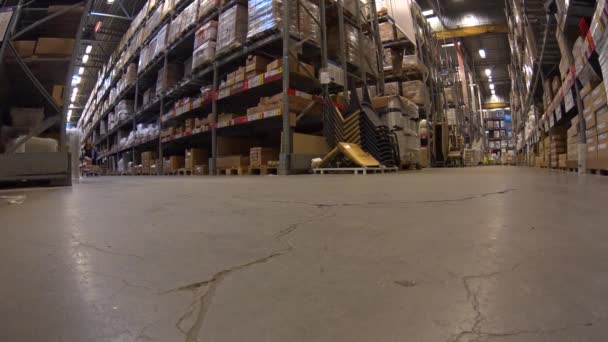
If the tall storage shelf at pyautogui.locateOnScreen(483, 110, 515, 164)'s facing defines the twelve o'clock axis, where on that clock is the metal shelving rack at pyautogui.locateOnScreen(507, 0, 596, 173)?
The metal shelving rack is roughly at 12 o'clock from the tall storage shelf.

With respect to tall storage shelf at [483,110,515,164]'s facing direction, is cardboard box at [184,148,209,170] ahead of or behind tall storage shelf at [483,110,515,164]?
ahead

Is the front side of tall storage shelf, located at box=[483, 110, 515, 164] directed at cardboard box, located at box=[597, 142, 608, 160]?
yes

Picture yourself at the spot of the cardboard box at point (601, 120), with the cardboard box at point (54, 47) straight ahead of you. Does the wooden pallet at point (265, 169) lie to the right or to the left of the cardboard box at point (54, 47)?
right

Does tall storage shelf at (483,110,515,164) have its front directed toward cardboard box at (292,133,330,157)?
yes

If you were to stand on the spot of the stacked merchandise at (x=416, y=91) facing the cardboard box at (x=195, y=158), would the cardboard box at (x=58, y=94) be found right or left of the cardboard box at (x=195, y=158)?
left

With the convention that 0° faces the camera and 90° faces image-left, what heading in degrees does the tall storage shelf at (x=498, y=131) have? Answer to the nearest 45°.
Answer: approximately 0°

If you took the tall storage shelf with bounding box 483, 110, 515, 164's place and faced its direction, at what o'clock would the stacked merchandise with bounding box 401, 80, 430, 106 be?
The stacked merchandise is roughly at 12 o'clock from the tall storage shelf.
